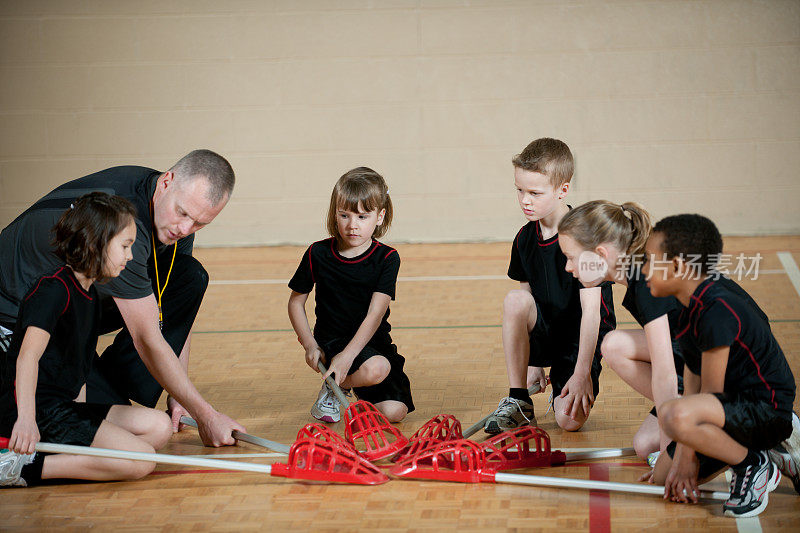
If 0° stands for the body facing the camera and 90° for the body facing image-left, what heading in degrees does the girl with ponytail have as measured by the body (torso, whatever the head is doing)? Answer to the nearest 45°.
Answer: approximately 90°

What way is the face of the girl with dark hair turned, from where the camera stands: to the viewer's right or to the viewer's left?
to the viewer's right

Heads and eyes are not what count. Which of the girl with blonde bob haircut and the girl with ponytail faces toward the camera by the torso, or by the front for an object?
the girl with blonde bob haircut

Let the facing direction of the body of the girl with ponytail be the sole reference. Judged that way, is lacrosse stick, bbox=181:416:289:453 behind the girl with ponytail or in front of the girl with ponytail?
in front

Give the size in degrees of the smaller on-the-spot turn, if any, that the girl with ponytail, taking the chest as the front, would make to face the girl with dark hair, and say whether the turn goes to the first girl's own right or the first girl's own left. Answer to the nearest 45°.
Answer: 0° — they already face them

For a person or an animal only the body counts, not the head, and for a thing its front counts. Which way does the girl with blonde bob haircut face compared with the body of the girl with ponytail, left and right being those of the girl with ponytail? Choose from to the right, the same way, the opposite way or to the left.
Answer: to the left

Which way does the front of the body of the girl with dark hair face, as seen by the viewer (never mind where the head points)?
to the viewer's right

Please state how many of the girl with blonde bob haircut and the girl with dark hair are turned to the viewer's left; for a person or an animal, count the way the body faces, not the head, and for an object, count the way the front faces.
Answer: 0

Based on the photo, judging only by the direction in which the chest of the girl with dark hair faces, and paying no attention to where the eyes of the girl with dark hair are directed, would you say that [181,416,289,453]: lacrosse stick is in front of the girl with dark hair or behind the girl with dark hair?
in front

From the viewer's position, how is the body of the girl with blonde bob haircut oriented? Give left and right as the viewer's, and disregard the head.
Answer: facing the viewer

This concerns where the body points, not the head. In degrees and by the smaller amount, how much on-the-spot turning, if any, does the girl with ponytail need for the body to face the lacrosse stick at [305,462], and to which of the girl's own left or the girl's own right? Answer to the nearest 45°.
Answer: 0° — they already face it

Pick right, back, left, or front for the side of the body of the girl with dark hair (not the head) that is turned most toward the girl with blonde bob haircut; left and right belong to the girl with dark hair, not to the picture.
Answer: front

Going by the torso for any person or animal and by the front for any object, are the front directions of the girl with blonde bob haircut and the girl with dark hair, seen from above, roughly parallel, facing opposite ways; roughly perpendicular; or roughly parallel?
roughly perpendicular
